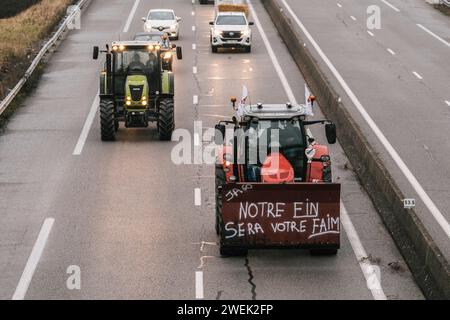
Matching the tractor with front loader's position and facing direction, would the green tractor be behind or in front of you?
behind

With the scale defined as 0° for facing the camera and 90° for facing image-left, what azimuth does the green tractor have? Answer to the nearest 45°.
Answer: approximately 0°

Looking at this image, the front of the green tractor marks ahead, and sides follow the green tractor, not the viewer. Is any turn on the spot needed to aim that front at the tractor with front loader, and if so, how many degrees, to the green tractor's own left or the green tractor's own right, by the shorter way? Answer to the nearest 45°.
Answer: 0° — it already faces it

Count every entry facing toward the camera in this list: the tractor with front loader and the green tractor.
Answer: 2
